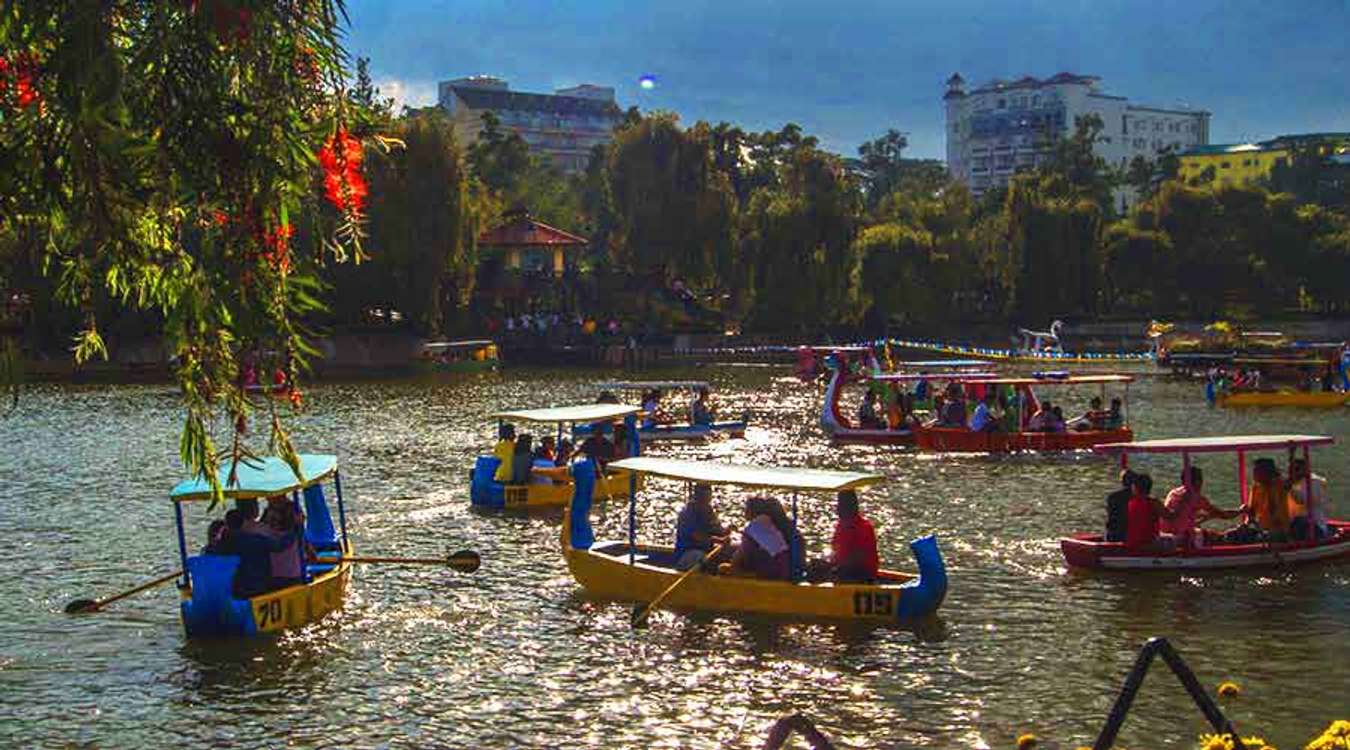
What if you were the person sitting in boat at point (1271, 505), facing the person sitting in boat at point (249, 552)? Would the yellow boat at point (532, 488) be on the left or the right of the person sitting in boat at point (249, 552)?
right

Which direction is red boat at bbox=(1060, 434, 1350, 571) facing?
to the viewer's left

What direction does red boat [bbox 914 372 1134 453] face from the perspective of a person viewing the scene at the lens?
facing to the left of the viewer

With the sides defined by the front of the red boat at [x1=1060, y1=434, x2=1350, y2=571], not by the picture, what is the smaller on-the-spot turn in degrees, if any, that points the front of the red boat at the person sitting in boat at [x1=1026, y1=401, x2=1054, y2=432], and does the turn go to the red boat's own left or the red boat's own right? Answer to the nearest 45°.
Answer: approximately 90° to the red boat's own right

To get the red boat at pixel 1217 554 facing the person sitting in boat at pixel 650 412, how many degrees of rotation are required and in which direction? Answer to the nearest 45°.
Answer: approximately 45° to its right
